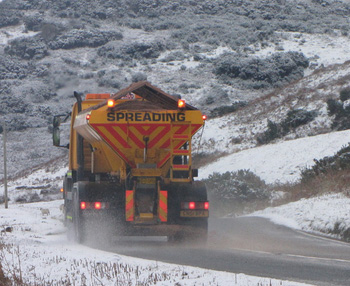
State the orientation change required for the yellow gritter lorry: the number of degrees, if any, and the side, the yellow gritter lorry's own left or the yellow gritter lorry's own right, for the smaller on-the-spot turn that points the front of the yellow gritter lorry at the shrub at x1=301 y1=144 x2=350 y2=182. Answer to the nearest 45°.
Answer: approximately 45° to the yellow gritter lorry's own right

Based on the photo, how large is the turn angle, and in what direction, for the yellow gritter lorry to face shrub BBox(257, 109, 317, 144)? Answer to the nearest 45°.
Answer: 0° — it already faces it

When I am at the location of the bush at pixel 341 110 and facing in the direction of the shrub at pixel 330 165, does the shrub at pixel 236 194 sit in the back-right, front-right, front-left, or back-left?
front-right

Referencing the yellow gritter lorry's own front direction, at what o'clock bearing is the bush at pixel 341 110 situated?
The bush is roughly at 1 o'clock from the yellow gritter lorry.

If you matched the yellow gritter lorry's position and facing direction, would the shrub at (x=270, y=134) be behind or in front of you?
in front

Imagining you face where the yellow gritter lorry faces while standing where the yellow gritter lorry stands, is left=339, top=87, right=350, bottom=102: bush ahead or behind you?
ahead

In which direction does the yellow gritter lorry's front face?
away from the camera
